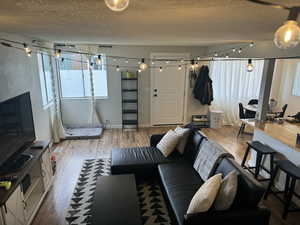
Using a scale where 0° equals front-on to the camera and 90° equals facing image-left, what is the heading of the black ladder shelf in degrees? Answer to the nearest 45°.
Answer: approximately 0°

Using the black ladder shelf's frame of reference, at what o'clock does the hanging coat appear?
The hanging coat is roughly at 9 o'clock from the black ladder shelf.

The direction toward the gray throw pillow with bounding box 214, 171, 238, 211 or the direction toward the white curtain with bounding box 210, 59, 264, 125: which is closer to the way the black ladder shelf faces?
the gray throw pillow

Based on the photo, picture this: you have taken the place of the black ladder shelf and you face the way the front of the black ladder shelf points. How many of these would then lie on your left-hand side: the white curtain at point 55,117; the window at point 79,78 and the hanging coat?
1

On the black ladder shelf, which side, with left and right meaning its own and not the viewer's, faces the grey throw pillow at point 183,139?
front

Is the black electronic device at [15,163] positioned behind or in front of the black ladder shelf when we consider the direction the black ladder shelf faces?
in front

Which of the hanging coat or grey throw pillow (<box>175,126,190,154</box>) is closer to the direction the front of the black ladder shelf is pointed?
the grey throw pillow

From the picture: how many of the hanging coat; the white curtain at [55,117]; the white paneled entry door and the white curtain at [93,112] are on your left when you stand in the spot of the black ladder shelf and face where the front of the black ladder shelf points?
2

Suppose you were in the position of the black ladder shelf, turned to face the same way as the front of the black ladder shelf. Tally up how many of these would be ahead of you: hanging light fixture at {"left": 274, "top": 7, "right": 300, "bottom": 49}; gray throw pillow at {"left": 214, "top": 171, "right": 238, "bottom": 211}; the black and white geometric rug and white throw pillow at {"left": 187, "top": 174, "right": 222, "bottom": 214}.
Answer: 4

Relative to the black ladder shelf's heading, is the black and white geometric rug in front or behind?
in front

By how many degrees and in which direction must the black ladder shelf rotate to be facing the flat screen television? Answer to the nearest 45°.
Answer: approximately 45° to its right

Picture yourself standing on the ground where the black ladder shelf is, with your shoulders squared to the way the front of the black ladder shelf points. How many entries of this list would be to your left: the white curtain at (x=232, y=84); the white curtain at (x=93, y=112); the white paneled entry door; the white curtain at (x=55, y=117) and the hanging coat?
3

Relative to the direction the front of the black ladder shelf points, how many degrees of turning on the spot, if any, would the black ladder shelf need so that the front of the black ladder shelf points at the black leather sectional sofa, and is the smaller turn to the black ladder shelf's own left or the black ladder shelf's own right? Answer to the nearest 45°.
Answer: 0° — it already faces it

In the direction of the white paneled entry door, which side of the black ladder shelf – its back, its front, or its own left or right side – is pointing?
left
